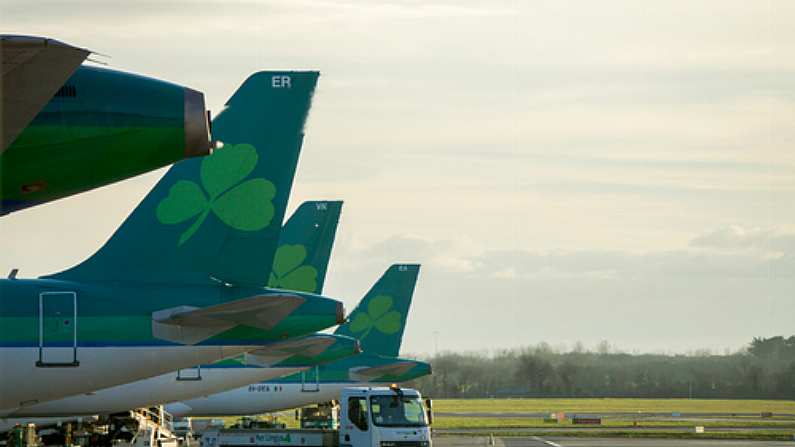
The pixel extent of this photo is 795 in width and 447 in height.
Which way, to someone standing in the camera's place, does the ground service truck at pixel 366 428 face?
facing the viewer and to the right of the viewer

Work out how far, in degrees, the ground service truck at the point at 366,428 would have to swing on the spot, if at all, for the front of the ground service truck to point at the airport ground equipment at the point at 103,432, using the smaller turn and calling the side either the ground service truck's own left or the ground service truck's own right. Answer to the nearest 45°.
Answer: approximately 180°
